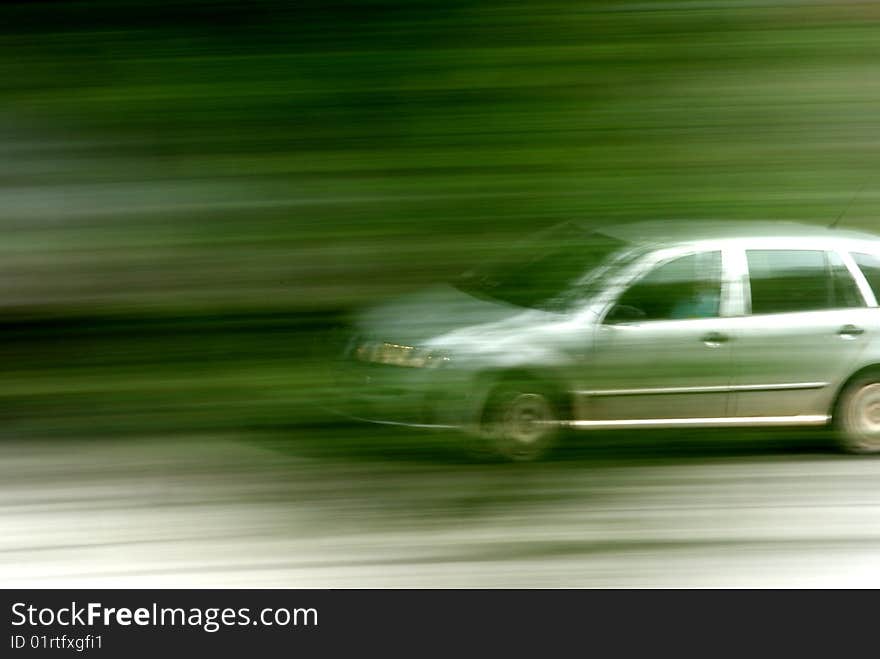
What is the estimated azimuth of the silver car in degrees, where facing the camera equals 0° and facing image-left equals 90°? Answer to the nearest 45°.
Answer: approximately 45°
